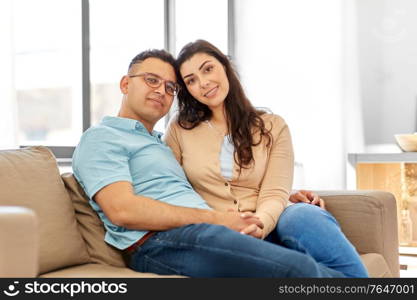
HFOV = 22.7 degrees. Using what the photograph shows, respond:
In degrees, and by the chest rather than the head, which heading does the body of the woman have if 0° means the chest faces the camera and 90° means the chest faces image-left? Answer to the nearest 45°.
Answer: approximately 0°

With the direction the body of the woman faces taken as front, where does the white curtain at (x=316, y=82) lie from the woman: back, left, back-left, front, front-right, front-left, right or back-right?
back

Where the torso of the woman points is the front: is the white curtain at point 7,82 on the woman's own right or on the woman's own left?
on the woman's own right
